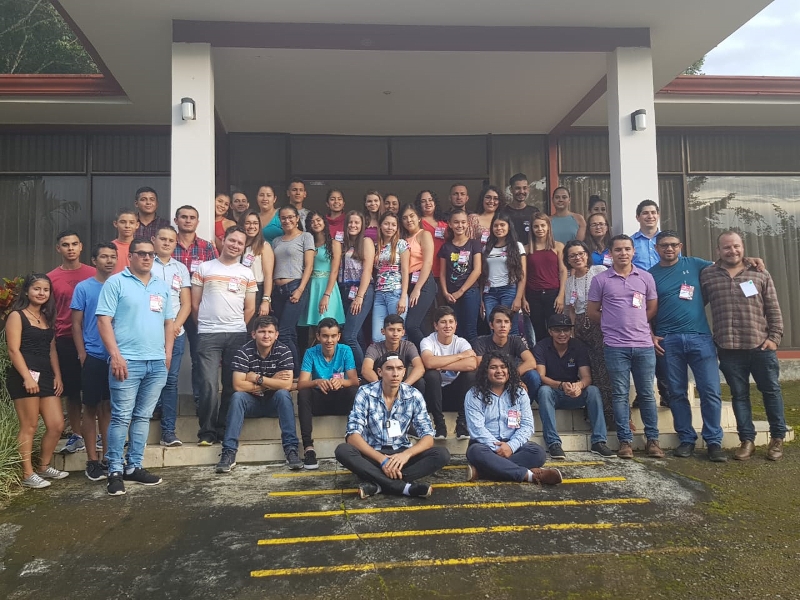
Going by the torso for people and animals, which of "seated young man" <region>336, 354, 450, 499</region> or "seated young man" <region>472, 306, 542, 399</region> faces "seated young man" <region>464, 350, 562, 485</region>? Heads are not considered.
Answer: "seated young man" <region>472, 306, 542, 399</region>

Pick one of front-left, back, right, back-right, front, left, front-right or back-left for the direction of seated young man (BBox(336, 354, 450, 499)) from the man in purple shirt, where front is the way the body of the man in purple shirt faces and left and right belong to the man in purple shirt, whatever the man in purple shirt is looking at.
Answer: front-right

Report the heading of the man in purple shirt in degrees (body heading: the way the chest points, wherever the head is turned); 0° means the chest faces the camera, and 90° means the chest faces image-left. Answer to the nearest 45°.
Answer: approximately 0°

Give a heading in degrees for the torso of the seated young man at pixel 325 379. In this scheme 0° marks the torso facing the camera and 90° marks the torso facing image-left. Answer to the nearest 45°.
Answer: approximately 0°
